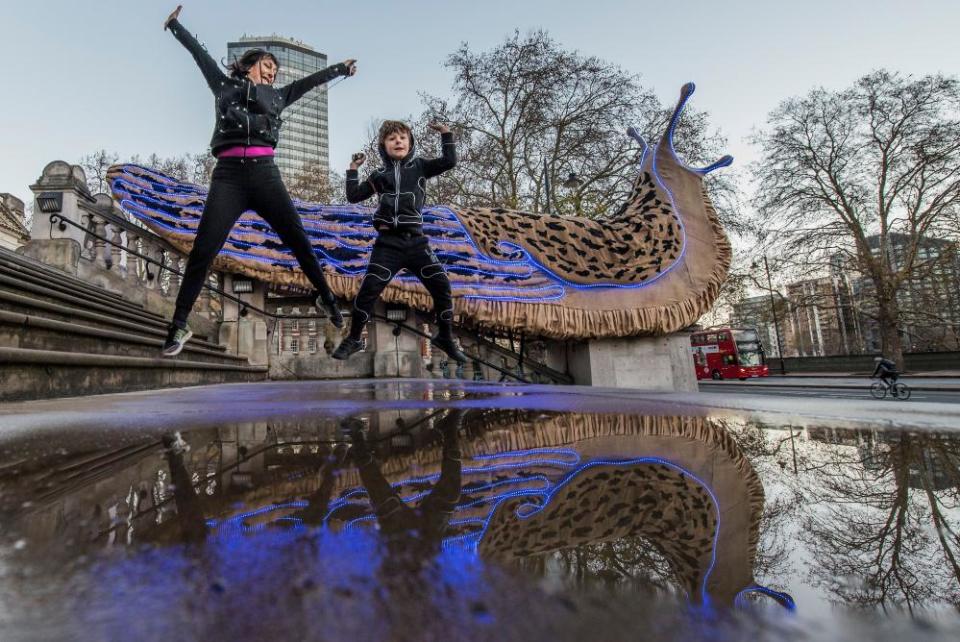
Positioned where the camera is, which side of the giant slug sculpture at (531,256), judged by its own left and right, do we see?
right

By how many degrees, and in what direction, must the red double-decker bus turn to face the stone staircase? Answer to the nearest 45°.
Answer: approximately 45° to its right

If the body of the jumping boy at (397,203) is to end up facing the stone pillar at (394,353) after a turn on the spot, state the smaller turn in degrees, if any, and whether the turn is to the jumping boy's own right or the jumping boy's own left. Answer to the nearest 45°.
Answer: approximately 180°

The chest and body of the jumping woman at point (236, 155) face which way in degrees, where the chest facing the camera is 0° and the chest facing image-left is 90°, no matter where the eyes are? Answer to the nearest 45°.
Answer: approximately 0°

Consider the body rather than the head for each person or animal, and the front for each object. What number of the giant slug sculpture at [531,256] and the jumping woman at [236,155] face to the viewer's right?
1

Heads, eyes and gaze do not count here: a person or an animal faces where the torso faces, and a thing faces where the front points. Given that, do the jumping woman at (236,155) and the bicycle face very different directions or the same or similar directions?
very different directions

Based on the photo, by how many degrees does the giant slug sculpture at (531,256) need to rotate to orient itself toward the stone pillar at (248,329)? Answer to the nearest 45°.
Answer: approximately 180°
